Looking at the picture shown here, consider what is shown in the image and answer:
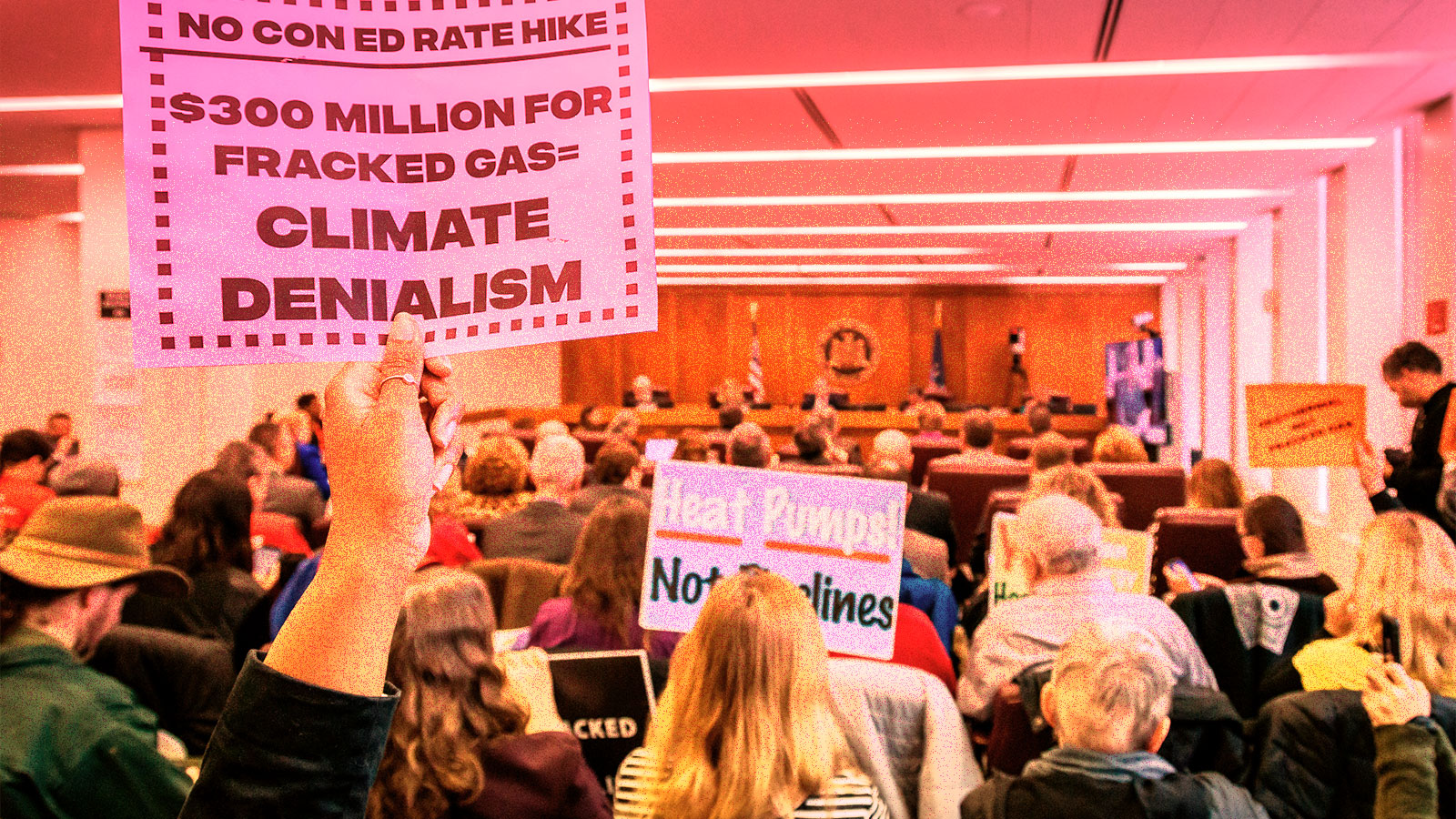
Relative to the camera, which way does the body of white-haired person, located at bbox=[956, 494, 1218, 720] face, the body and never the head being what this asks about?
away from the camera

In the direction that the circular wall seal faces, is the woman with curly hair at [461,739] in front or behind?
in front

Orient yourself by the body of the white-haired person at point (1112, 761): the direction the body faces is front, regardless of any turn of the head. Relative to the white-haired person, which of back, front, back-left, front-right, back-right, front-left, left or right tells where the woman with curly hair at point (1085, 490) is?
front

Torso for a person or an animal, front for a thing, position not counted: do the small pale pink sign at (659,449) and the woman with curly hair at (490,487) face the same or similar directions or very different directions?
very different directions

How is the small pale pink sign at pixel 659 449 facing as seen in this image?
toward the camera

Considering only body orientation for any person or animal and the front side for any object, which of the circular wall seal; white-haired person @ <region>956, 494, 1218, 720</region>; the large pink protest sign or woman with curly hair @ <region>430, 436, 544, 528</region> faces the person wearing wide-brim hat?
the circular wall seal

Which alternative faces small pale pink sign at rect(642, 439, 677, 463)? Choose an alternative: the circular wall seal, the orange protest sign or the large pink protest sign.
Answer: the circular wall seal

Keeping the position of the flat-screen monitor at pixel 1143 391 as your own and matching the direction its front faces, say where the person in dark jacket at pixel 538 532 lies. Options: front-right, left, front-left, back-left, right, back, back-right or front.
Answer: front-left

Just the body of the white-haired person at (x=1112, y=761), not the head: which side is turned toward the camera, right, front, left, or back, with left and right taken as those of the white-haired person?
back

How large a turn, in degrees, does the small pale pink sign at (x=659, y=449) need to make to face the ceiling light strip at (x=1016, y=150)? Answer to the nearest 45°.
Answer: approximately 90° to its left

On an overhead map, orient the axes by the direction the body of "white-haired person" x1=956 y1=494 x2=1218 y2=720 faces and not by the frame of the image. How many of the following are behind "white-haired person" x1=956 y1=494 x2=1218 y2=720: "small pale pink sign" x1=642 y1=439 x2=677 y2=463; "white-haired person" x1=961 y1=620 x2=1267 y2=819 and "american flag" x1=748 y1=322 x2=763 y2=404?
1

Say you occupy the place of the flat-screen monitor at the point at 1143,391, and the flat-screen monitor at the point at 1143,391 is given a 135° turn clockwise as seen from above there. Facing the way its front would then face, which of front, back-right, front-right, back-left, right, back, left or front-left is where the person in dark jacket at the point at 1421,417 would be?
back

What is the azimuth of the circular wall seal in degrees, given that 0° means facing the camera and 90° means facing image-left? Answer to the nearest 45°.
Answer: approximately 0°
